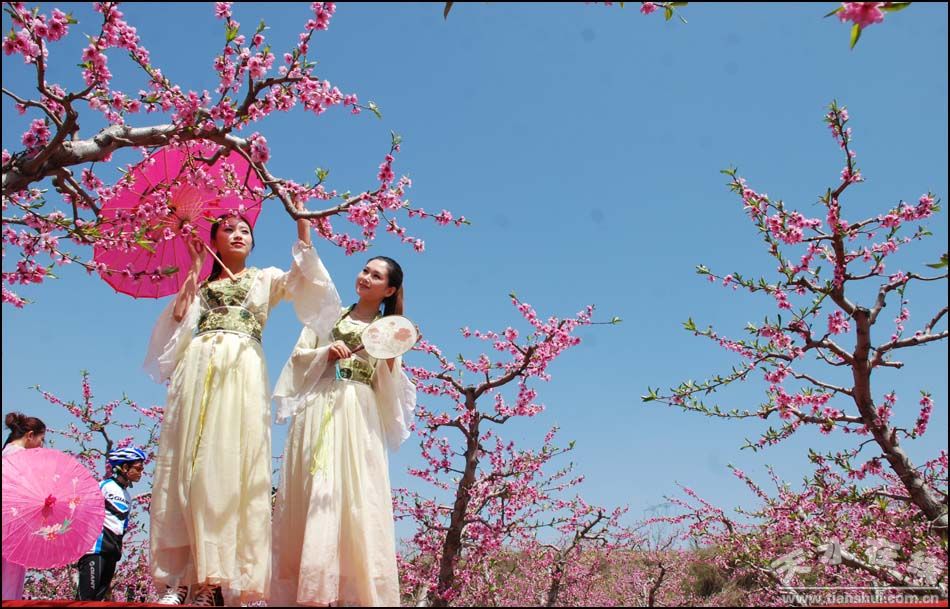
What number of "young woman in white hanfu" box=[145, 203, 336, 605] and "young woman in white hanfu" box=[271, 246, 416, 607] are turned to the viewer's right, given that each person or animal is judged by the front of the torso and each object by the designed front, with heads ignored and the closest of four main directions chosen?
0

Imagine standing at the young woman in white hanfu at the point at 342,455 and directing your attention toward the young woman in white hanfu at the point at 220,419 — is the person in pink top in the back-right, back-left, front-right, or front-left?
front-right

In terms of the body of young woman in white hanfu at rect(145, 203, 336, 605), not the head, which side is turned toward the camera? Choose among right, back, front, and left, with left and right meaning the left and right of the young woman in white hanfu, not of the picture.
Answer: front

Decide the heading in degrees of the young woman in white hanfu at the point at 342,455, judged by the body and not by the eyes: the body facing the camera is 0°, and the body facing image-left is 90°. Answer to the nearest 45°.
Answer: approximately 45°

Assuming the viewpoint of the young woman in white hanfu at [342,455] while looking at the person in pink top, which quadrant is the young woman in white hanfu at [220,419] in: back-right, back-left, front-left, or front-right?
front-left

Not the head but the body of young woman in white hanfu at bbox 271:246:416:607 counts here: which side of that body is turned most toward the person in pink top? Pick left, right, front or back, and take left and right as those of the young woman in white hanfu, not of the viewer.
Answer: right
